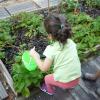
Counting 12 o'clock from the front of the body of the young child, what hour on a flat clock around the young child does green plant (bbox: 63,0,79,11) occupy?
The green plant is roughly at 2 o'clock from the young child.

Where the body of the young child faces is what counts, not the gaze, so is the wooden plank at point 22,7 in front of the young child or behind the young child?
in front

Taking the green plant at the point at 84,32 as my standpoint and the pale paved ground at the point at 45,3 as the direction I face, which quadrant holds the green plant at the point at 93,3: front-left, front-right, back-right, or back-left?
front-right

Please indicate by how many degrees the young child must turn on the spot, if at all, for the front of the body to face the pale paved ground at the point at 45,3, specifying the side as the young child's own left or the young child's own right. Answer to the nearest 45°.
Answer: approximately 45° to the young child's own right

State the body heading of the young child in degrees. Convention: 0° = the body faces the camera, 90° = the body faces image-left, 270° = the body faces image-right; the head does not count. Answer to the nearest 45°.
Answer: approximately 135°

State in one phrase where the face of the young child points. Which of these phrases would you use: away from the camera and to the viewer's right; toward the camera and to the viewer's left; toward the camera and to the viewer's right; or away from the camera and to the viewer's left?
away from the camera and to the viewer's left

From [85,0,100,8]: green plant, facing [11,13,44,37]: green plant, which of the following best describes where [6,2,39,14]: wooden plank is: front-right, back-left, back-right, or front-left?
front-right

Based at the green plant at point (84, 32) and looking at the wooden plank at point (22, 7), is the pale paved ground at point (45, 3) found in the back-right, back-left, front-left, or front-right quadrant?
front-right

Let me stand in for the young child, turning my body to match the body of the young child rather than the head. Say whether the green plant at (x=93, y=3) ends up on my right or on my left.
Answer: on my right
